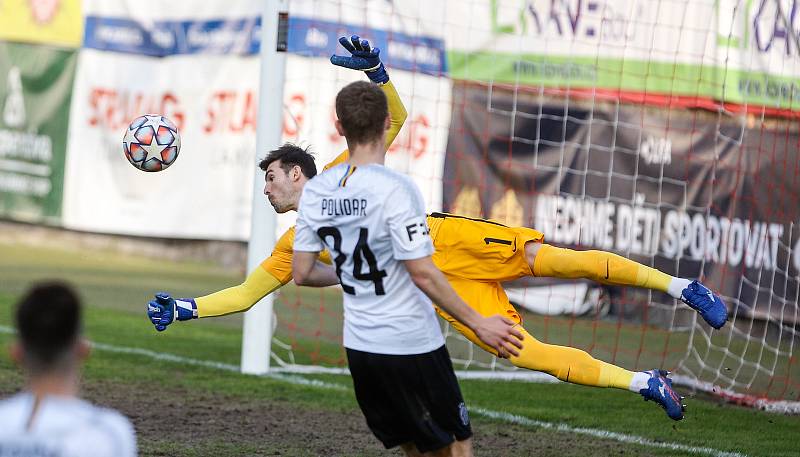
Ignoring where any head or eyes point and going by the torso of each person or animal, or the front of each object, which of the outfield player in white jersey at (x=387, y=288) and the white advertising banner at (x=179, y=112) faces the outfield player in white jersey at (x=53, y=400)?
the white advertising banner

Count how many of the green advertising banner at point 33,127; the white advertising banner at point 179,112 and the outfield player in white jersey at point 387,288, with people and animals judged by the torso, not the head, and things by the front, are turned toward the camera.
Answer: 2

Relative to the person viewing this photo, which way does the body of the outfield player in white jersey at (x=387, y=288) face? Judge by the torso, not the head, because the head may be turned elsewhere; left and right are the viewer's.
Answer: facing away from the viewer and to the right of the viewer

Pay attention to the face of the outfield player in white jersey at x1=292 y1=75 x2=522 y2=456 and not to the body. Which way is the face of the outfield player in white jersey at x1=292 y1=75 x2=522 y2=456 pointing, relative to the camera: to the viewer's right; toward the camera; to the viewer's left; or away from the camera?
away from the camera

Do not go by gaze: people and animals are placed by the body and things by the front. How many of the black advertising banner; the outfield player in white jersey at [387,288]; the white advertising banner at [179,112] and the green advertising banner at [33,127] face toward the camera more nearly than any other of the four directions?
3

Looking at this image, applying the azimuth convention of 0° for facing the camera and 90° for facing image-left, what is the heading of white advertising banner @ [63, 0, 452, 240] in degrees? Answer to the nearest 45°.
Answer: approximately 0°

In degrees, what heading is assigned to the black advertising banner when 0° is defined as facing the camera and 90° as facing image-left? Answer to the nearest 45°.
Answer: approximately 0°

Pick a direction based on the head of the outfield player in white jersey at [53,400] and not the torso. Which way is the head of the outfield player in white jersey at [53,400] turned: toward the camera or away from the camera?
away from the camera

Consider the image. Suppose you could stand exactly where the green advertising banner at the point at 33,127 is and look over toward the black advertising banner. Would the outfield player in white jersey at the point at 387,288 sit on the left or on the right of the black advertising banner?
right

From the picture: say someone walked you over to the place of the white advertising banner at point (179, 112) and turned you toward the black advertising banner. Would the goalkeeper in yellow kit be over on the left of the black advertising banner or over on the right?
right
